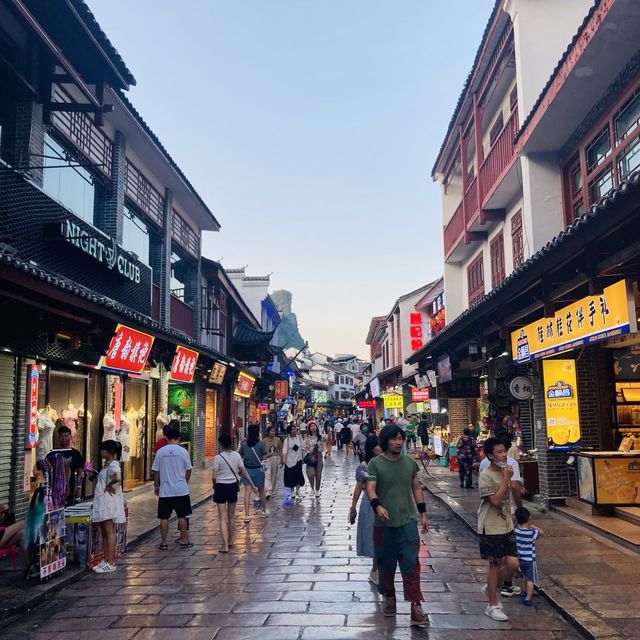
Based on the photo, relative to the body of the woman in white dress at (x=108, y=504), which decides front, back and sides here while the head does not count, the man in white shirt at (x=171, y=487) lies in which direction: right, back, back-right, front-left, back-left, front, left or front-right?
back-right

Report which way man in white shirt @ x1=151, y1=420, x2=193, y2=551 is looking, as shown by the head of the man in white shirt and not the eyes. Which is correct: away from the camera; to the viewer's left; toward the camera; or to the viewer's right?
away from the camera

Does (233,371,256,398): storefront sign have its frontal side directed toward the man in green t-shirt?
yes

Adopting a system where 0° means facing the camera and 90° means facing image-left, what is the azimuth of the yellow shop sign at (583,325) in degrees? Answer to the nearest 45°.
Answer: approximately 45°

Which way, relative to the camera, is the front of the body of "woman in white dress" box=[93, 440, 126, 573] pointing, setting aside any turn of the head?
to the viewer's left

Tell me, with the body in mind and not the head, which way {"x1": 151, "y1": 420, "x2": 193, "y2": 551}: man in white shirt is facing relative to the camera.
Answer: away from the camera

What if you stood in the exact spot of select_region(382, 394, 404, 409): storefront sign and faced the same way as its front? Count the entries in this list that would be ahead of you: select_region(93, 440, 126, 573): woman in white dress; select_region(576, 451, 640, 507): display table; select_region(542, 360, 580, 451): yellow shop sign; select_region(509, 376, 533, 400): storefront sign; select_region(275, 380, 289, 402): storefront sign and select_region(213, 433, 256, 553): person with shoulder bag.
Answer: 5

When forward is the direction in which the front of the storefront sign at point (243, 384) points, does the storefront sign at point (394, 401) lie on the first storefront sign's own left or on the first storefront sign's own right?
on the first storefront sign's own left

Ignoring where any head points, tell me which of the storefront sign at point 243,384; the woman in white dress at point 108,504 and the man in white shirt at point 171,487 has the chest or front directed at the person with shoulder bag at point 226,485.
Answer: the storefront sign
